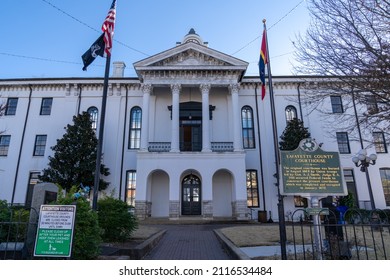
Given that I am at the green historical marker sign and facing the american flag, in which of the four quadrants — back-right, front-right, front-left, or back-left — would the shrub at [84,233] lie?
front-left

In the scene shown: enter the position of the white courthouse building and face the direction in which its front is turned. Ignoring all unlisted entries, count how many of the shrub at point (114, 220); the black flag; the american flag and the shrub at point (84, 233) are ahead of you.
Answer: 4

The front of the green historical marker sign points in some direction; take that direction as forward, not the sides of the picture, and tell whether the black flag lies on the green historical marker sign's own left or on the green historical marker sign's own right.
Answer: on the green historical marker sign's own right

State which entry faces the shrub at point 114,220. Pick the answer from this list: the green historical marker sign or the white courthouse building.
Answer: the white courthouse building

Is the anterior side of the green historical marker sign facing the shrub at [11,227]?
no

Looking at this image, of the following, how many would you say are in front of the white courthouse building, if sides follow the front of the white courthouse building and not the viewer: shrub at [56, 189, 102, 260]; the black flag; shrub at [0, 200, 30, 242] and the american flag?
4

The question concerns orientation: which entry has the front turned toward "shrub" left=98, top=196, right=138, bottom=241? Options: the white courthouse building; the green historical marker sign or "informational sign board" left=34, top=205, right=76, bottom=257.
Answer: the white courthouse building

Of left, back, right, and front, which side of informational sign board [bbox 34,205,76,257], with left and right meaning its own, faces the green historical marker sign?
left

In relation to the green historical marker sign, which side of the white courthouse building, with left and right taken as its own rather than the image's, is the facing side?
front

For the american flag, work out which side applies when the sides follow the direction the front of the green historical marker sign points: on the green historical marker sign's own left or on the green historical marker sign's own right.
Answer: on the green historical marker sign's own right

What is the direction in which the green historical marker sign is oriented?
toward the camera

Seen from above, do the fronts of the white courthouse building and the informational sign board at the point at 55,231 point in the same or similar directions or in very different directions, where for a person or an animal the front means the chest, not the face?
same or similar directions

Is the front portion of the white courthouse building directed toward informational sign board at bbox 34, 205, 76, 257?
yes

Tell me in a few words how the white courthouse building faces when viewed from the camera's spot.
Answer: facing the viewer

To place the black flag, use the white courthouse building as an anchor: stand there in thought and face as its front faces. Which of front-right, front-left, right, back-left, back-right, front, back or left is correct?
front

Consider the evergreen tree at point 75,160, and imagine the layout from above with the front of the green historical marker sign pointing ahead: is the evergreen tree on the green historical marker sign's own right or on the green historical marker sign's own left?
on the green historical marker sign's own right

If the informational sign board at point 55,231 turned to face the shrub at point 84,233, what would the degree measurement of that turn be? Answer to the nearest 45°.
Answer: approximately 135° to its left

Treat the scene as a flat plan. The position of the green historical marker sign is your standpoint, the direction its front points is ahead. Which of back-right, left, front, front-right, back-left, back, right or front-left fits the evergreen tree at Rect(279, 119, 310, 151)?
back

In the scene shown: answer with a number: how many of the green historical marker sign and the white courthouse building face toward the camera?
2

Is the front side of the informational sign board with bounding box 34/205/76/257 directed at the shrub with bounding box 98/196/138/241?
no

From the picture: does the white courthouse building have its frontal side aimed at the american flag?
yes
